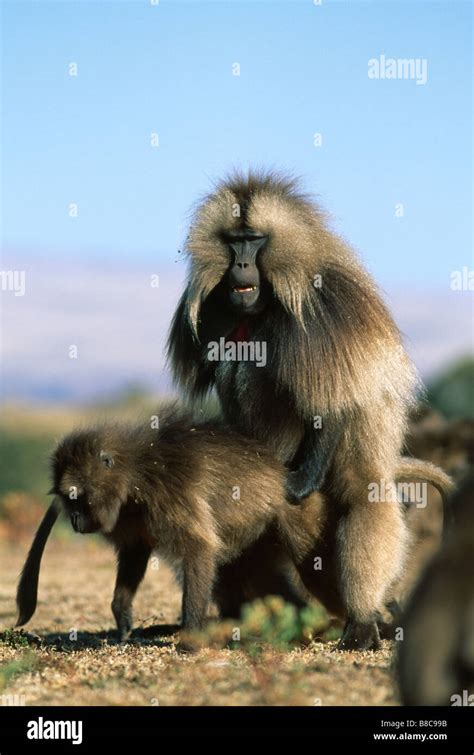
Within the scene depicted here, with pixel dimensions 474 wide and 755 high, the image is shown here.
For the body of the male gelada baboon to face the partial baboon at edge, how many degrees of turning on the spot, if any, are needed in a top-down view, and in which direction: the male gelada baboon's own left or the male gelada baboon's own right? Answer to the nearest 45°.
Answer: approximately 45° to the male gelada baboon's own left

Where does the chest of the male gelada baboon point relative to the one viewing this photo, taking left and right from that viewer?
facing the viewer and to the left of the viewer
